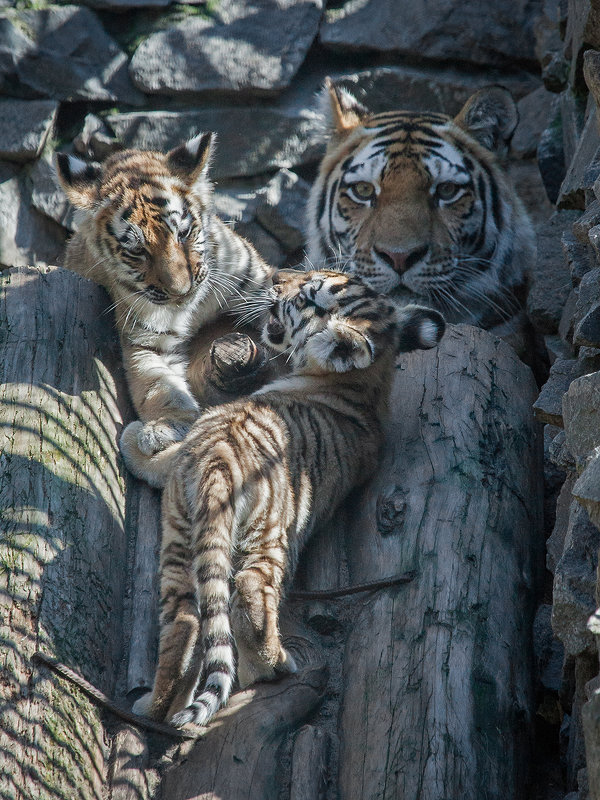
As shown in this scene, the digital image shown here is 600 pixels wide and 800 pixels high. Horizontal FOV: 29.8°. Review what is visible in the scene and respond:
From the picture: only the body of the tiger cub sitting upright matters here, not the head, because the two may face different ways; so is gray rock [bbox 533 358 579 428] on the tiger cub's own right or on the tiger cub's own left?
on the tiger cub's own left

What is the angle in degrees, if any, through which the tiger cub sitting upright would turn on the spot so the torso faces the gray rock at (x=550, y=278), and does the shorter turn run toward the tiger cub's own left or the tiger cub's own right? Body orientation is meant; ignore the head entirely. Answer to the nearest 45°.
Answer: approximately 90° to the tiger cub's own left

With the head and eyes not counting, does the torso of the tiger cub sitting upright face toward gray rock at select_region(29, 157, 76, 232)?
no

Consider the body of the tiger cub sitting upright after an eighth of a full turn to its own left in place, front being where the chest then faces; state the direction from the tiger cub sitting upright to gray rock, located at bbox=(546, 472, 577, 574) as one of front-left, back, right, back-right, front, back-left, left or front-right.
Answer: front

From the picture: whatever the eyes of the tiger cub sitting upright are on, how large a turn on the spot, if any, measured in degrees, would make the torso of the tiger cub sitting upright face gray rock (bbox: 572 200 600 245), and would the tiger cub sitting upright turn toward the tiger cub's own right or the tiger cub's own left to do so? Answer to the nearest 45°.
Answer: approximately 45° to the tiger cub's own left

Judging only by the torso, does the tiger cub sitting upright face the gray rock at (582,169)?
no

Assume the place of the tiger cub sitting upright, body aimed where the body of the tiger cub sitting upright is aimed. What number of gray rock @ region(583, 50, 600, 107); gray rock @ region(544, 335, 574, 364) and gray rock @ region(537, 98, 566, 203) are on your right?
0

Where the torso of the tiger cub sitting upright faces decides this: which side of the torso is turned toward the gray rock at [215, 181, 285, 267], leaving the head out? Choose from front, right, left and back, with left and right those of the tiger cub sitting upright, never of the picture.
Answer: back

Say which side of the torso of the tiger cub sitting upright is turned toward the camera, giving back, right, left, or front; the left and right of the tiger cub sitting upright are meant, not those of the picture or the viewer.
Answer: front

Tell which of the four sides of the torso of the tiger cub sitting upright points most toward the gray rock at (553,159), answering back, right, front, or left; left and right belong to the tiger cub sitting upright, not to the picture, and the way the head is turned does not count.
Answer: left

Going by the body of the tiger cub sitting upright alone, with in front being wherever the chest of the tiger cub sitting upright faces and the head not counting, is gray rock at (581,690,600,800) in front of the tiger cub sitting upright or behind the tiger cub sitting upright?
in front
